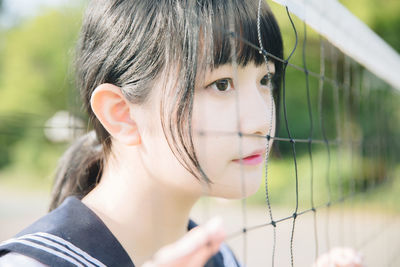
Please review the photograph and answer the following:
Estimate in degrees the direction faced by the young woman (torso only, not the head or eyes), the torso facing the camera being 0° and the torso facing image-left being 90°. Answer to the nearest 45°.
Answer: approximately 315°
